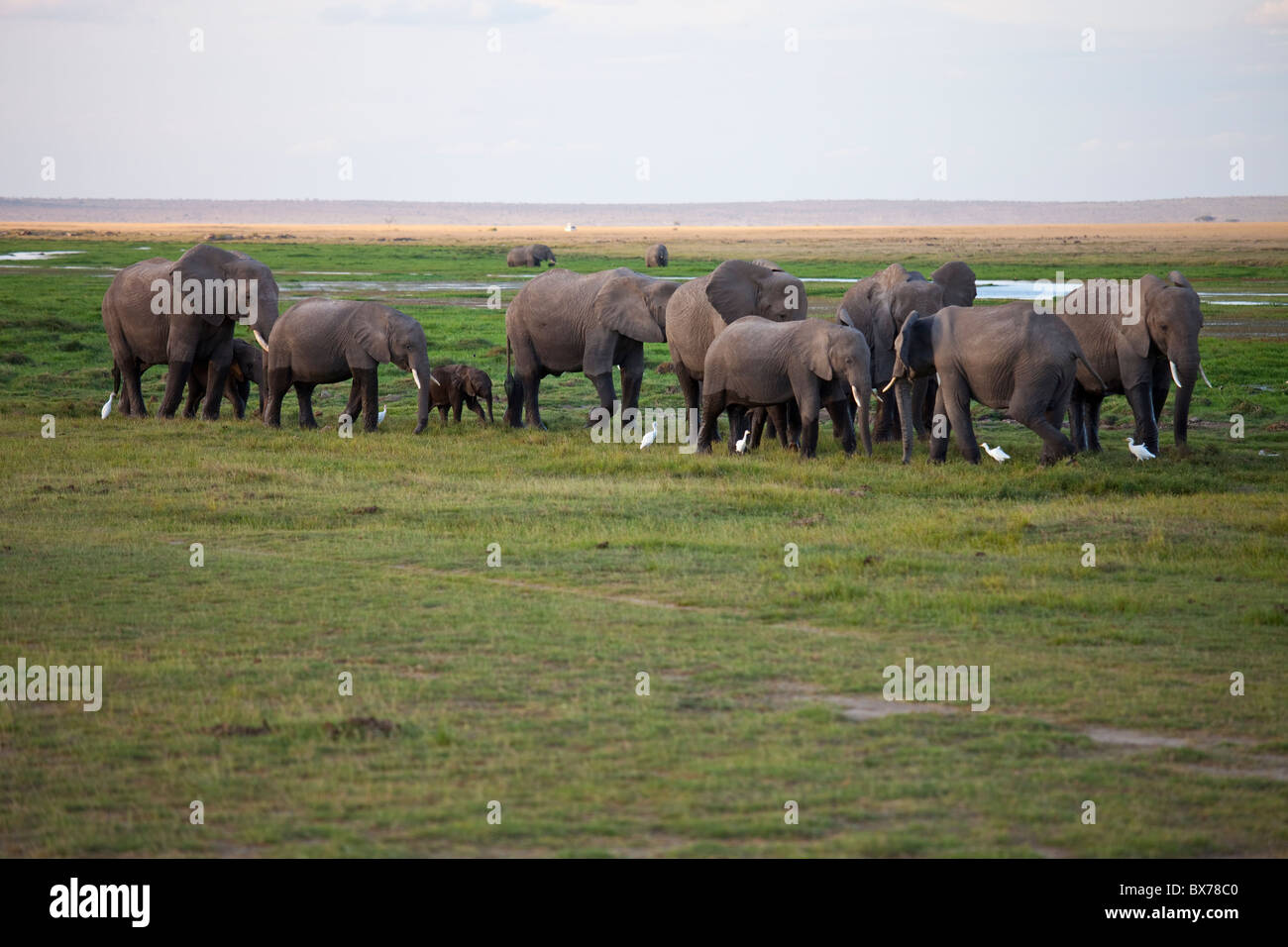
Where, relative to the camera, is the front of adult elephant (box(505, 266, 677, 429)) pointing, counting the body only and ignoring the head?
to the viewer's right

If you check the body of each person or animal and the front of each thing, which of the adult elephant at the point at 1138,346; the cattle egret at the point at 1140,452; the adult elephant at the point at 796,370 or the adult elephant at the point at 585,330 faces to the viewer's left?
the cattle egret

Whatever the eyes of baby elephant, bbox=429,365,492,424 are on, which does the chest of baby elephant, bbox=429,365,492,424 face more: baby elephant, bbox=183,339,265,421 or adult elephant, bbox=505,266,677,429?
the adult elephant

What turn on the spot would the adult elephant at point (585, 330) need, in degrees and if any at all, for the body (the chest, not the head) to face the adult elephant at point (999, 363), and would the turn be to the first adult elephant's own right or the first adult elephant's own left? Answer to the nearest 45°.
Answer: approximately 45° to the first adult elephant's own right

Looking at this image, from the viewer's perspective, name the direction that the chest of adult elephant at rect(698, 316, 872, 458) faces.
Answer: to the viewer's right

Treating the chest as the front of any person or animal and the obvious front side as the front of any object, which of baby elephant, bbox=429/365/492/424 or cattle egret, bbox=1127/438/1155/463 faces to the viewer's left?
the cattle egret

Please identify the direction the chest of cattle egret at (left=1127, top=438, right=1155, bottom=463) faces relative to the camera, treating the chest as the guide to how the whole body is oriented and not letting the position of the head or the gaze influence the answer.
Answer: to the viewer's left

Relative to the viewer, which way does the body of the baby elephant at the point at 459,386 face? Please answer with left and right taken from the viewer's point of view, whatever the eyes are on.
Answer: facing to the right of the viewer

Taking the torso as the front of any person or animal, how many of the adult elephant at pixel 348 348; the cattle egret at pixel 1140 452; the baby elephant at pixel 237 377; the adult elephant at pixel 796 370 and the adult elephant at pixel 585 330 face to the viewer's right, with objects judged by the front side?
4

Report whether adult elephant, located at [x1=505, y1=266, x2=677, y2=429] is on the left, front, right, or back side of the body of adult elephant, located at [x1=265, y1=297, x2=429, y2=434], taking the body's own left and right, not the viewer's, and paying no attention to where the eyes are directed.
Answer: front
